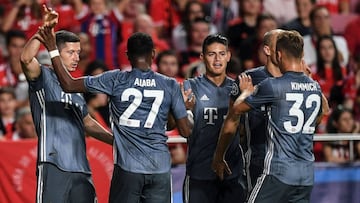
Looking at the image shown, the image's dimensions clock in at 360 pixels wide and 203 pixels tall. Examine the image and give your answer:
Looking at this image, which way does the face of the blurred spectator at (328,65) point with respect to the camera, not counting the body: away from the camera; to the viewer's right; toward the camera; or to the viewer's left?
toward the camera

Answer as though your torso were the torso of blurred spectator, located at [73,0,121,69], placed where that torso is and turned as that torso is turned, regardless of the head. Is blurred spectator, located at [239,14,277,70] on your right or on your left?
on your left

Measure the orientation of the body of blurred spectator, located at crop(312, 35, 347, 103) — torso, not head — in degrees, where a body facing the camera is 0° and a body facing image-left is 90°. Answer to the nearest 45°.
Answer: approximately 0°

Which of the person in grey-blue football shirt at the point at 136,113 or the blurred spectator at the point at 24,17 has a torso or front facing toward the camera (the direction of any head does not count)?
the blurred spectator

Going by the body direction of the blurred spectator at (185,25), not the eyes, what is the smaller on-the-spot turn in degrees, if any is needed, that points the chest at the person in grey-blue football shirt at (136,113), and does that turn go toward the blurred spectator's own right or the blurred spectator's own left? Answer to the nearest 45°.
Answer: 0° — they already face them

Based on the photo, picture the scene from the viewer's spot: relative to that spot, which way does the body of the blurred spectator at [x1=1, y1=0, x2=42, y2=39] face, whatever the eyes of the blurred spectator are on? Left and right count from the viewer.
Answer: facing the viewer

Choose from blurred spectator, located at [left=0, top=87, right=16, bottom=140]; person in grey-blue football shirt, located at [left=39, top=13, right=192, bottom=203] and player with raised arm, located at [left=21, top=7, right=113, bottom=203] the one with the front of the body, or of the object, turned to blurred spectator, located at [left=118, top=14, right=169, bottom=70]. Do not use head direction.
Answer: the person in grey-blue football shirt

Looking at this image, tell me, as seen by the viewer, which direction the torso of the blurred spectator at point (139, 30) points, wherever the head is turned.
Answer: toward the camera

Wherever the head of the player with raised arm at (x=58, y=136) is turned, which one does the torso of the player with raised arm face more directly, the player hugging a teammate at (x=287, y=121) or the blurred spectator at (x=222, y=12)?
the player hugging a teammate

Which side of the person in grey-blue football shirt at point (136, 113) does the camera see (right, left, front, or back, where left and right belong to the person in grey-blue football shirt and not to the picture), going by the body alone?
back

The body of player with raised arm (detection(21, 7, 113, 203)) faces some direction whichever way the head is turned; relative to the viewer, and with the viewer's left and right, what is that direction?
facing the viewer and to the right of the viewer

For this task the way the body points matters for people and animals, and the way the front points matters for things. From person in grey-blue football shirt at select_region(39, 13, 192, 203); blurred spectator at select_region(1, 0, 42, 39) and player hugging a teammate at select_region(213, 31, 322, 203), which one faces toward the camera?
the blurred spectator

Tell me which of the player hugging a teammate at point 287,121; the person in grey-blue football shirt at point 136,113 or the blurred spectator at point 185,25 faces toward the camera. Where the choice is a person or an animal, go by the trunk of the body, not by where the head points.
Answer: the blurred spectator

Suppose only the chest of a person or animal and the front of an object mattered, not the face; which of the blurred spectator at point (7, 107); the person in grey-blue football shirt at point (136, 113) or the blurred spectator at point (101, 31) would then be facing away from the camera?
the person in grey-blue football shirt

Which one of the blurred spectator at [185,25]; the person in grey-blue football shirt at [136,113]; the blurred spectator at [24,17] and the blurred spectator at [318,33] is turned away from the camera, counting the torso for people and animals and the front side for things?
the person in grey-blue football shirt

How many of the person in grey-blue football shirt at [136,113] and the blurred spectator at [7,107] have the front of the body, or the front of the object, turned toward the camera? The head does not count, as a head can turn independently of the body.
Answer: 1

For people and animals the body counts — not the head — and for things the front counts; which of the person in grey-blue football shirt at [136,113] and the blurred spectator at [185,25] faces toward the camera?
the blurred spectator

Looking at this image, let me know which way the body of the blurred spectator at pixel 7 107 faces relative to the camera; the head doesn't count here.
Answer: toward the camera

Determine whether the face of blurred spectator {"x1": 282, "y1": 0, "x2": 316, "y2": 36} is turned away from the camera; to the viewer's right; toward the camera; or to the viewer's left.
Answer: toward the camera
